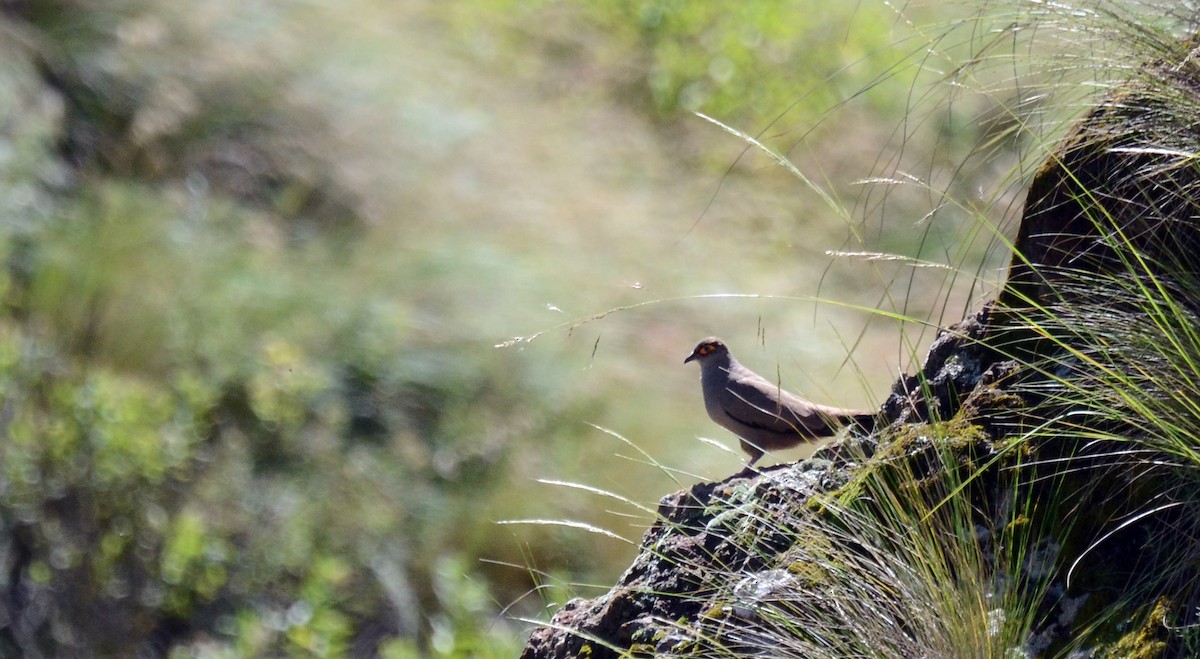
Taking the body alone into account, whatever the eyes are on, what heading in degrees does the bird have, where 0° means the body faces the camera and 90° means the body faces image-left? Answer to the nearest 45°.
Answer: approximately 90°
